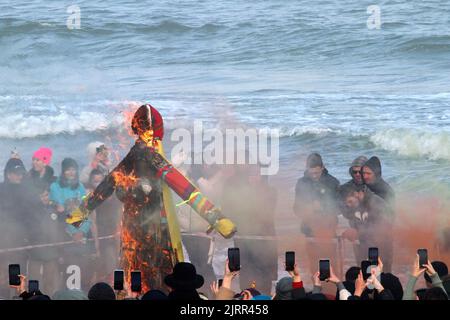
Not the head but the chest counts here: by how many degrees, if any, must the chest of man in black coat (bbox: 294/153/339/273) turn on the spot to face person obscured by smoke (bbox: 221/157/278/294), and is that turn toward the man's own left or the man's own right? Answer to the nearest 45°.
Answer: approximately 90° to the man's own right

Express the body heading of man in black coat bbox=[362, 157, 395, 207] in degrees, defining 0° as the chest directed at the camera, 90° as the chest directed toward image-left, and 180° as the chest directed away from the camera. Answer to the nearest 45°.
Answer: approximately 45°

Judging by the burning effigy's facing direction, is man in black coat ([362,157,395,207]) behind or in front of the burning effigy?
behind

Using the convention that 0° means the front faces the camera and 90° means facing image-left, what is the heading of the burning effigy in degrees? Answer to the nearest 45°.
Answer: approximately 45°

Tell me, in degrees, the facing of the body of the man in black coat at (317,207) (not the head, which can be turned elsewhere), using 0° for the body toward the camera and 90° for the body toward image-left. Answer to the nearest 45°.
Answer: approximately 0°

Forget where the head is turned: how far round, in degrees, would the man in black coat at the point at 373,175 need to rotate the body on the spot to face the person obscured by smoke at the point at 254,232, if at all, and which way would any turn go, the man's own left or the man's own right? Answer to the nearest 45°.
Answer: approximately 45° to the man's own right
